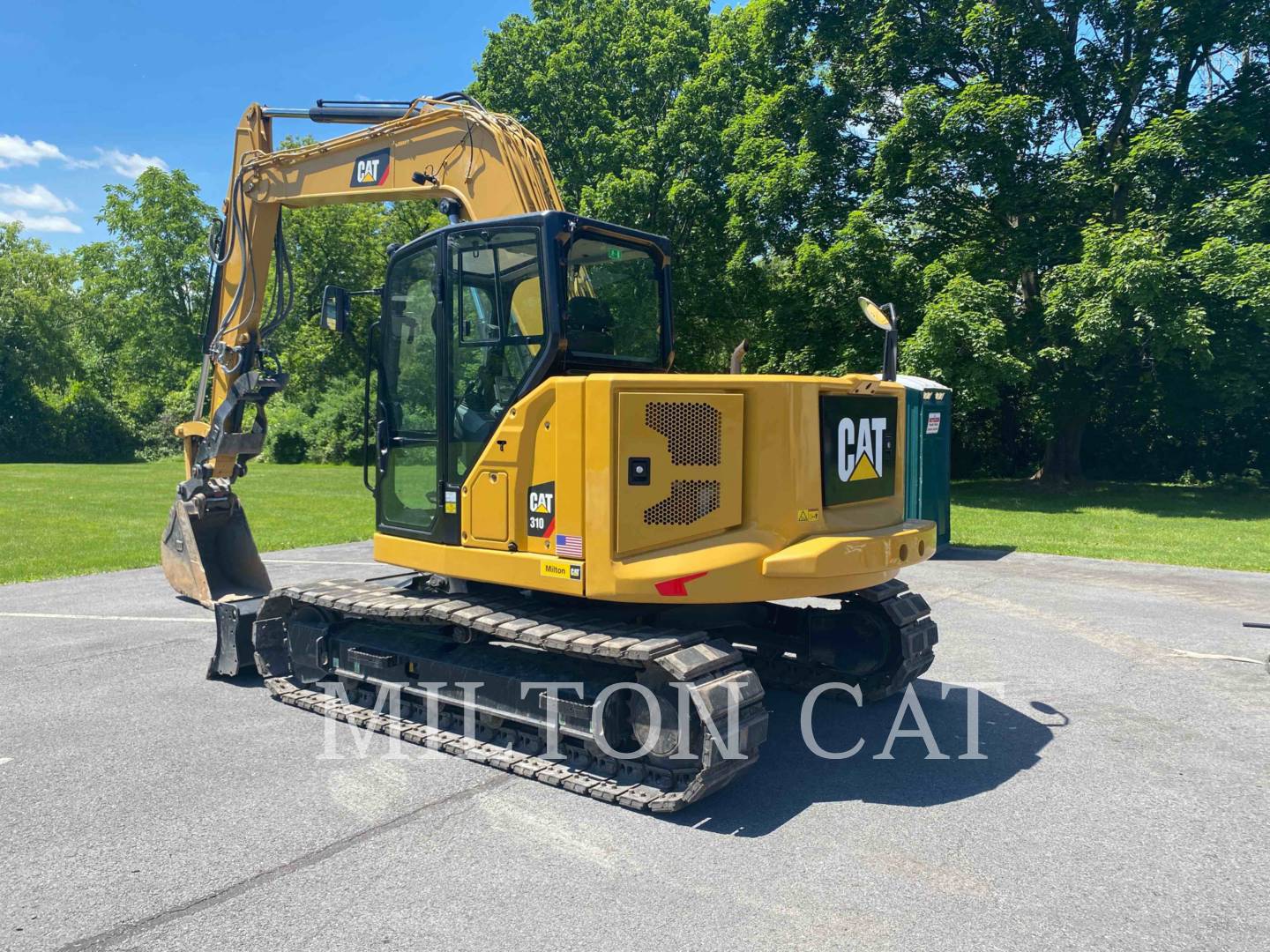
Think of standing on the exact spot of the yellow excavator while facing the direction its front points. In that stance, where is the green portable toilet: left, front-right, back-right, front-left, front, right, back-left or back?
right

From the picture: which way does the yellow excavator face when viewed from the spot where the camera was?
facing away from the viewer and to the left of the viewer
